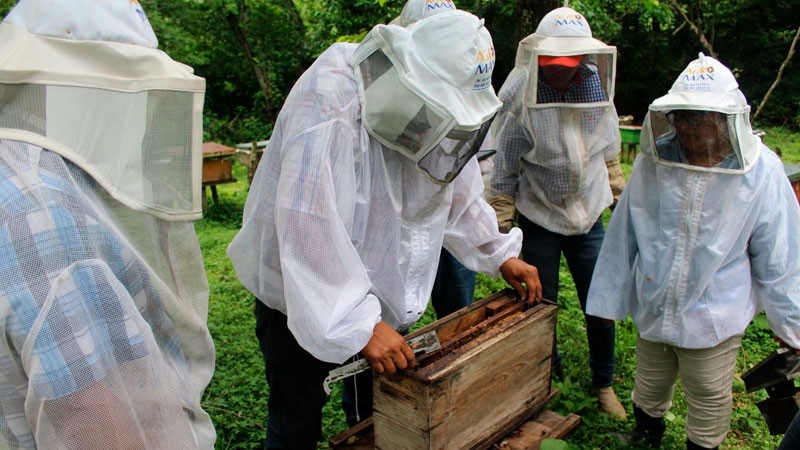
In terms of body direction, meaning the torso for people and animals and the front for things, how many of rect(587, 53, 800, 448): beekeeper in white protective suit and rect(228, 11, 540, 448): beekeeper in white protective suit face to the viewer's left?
0

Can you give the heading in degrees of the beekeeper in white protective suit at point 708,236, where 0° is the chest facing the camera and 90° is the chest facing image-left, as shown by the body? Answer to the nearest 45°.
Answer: approximately 0°

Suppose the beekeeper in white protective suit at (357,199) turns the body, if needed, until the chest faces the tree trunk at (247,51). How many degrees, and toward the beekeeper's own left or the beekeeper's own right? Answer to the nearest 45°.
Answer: approximately 135° to the beekeeper's own left

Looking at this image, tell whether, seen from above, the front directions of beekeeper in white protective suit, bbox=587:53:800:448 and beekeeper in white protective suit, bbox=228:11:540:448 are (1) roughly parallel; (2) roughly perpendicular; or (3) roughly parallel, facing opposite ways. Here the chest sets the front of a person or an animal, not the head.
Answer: roughly perpendicular

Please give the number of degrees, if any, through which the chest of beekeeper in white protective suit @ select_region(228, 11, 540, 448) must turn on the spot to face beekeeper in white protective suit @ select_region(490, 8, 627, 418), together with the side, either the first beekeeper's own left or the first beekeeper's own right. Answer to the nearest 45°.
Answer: approximately 90° to the first beekeeper's own left

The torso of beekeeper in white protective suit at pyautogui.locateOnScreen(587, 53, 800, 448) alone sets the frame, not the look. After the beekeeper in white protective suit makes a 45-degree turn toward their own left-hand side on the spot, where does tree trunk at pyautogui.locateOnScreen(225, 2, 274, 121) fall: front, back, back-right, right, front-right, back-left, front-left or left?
back

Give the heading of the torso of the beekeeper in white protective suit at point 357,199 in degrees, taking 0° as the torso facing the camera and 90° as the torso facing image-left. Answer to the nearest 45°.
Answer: approximately 315°

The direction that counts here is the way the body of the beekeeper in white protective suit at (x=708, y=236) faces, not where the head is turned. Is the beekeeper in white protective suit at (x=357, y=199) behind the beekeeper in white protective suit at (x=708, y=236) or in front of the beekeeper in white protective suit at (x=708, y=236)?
in front

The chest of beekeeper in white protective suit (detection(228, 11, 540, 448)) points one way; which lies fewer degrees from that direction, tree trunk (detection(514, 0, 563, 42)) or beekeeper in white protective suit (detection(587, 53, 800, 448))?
the beekeeper in white protective suit
